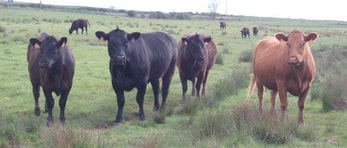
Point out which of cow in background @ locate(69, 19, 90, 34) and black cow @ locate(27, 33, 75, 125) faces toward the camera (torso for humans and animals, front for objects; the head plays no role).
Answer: the black cow

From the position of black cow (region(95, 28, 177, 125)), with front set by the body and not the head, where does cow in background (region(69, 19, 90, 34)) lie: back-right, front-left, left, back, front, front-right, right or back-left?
back-right

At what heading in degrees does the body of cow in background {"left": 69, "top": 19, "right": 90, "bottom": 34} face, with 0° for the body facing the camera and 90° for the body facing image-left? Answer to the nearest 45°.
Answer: approximately 90°

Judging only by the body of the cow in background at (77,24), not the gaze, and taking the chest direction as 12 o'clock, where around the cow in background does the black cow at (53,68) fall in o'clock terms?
The black cow is roughly at 9 o'clock from the cow in background.

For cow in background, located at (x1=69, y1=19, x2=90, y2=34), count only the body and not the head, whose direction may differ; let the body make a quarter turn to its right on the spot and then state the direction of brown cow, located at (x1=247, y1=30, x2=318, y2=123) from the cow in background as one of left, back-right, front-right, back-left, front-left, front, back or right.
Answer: back

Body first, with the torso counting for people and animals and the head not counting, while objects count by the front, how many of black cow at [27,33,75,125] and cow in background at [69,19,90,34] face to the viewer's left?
1

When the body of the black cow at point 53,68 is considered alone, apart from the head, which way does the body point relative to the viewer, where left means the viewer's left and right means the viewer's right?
facing the viewer

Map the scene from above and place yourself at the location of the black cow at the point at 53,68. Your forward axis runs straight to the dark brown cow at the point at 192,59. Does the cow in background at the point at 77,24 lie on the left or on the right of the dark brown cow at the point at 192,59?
left

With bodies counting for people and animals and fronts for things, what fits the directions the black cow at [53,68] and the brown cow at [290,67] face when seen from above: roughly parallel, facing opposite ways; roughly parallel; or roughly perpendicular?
roughly parallel

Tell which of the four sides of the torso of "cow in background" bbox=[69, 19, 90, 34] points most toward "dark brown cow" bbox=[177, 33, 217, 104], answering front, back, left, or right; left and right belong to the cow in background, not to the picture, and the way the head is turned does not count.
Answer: left

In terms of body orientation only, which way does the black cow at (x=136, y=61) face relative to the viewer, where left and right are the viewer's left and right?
facing the viewer and to the left of the viewer

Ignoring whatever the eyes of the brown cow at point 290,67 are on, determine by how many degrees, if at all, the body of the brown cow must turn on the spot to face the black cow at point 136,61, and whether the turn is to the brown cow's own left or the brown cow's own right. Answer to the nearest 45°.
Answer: approximately 135° to the brown cow's own right

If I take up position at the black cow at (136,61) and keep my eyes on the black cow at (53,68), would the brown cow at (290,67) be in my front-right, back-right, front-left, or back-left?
back-left

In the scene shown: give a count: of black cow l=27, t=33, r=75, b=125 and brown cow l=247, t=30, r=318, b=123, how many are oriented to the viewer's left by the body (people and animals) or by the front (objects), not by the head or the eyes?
0
